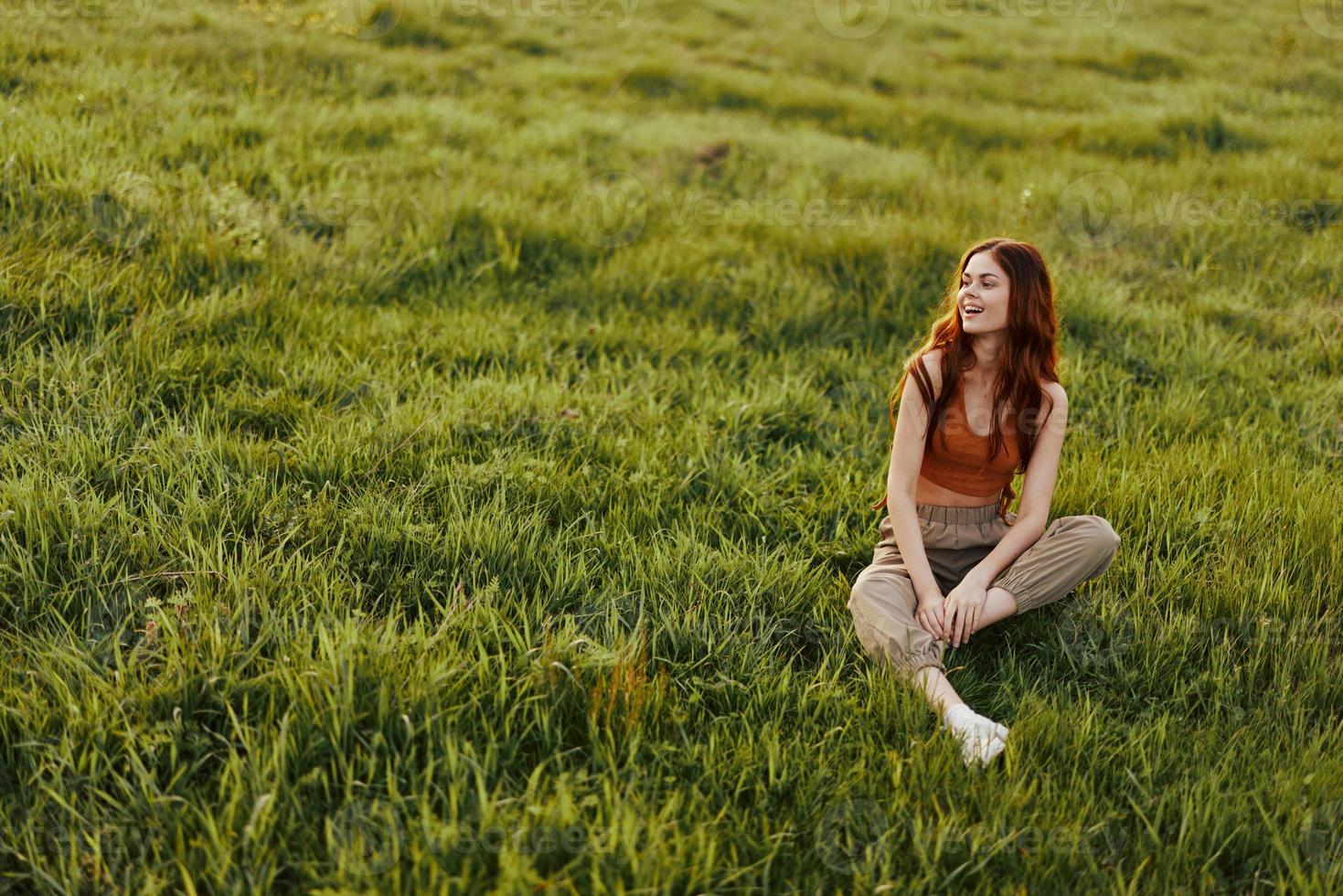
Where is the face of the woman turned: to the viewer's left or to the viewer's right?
to the viewer's left

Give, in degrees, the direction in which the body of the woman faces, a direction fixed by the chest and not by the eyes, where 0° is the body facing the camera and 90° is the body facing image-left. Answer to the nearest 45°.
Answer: approximately 0°
